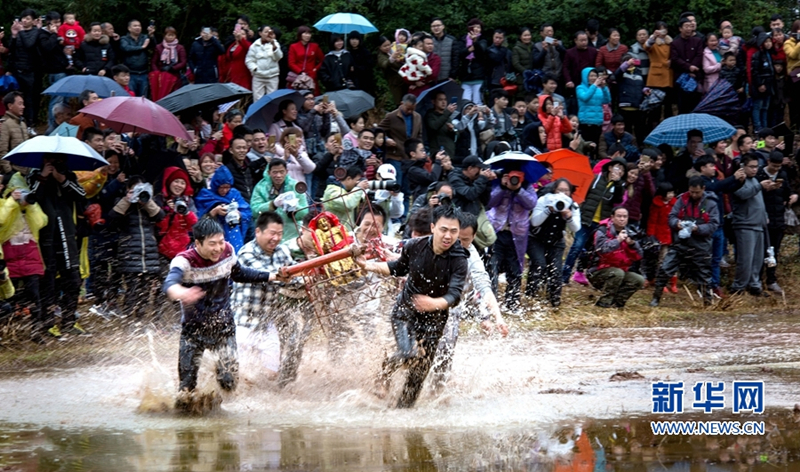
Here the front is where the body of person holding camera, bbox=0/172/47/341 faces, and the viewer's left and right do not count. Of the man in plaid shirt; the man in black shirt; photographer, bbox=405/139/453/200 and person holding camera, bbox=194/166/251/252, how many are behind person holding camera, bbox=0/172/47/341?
0

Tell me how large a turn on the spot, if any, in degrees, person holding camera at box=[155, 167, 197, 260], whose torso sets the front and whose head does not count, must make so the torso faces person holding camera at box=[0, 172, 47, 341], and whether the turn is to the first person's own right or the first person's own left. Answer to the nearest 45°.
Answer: approximately 90° to the first person's own right

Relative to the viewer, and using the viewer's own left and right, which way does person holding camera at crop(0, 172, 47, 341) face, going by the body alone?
facing the viewer and to the right of the viewer

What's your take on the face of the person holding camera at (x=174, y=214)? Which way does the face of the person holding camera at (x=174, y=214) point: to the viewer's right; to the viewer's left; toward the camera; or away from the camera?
toward the camera

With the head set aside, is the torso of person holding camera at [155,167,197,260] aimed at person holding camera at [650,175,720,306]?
no

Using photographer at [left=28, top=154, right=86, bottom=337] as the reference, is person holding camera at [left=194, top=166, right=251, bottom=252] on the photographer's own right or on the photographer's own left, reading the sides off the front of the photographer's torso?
on the photographer's own left

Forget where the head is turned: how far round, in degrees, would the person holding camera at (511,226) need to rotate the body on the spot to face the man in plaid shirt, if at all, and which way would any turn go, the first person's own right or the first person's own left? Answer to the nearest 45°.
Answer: approximately 45° to the first person's own right

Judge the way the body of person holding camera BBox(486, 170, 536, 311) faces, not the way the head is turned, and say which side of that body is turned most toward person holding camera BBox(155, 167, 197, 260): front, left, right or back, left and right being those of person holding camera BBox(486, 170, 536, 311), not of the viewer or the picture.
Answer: right

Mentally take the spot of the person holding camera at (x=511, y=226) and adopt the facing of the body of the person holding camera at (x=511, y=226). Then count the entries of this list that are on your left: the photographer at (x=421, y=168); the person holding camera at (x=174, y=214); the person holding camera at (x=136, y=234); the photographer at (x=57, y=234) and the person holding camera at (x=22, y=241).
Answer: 0

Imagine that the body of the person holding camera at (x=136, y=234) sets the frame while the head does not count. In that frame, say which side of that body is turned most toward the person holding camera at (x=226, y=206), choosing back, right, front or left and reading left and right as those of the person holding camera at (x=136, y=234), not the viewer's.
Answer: left

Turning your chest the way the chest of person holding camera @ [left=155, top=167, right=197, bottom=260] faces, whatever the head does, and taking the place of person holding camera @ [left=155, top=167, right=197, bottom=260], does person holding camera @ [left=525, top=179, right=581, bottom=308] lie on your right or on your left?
on your left

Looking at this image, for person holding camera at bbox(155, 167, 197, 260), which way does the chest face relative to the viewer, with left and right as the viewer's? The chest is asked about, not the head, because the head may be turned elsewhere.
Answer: facing the viewer

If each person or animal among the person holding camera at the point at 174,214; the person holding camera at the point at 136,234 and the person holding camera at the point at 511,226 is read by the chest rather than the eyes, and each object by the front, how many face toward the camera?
3

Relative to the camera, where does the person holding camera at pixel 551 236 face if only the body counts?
toward the camera

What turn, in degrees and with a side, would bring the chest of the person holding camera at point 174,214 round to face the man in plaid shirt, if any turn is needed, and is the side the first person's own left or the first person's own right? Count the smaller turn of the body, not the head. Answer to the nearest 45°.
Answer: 0° — they already face them

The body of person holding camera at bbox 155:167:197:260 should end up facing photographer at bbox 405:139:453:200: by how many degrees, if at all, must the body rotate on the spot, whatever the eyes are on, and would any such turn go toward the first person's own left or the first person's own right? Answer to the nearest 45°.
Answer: approximately 90° to the first person's own left

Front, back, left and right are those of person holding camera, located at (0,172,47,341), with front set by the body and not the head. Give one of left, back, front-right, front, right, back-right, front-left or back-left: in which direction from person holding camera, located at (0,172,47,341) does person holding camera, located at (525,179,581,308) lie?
front-left

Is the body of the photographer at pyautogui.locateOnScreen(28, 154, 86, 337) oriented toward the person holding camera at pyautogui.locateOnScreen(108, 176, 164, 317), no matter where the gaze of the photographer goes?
no

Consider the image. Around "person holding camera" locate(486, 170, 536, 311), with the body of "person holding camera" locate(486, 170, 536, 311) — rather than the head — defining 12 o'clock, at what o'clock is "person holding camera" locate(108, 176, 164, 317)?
"person holding camera" locate(108, 176, 164, 317) is roughly at 2 o'clock from "person holding camera" locate(486, 170, 536, 311).
